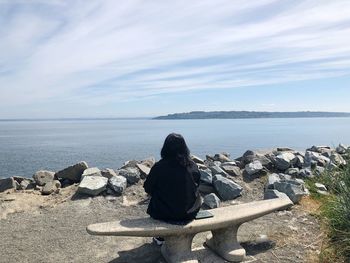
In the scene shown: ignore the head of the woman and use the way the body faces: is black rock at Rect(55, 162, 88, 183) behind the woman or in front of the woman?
in front

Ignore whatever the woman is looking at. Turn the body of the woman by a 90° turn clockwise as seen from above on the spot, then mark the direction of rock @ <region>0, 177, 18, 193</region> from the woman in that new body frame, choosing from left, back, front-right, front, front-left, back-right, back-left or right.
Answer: back-left

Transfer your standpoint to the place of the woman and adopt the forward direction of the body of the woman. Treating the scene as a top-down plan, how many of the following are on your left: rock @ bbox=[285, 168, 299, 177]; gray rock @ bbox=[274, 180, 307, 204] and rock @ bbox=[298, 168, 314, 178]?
0

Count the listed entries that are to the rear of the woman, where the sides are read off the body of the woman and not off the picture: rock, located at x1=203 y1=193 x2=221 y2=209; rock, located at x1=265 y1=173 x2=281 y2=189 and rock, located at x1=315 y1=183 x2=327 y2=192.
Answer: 0

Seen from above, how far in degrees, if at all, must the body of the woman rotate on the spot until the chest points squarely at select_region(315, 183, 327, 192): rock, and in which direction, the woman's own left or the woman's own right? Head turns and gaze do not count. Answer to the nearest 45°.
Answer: approximately 45° to the woman's own right

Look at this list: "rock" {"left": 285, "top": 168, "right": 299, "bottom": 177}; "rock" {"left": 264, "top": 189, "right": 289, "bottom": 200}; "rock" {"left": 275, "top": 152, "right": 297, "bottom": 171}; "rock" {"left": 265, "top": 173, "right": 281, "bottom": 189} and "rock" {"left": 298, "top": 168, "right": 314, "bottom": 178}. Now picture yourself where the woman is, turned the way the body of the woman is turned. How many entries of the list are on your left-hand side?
0

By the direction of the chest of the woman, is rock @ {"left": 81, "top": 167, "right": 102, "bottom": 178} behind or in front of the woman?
in front

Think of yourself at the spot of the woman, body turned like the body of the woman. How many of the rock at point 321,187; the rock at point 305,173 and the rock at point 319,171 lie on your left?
0

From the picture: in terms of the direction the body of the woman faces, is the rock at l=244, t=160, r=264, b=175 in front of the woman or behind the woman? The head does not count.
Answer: in front

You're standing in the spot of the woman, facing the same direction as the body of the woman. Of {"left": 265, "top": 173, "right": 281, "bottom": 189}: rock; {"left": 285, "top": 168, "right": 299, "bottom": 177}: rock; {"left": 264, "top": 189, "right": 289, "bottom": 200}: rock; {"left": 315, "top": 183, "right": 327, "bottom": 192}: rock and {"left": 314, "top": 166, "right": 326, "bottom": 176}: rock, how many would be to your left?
0

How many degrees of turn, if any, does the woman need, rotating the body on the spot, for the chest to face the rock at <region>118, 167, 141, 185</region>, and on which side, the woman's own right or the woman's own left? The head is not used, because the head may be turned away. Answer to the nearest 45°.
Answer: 0° — they already face it

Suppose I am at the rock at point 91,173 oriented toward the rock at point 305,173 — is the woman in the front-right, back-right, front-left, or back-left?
front-right

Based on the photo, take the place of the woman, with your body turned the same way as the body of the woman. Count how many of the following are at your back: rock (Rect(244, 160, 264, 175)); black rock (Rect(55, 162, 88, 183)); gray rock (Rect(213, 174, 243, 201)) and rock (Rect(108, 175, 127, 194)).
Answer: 0

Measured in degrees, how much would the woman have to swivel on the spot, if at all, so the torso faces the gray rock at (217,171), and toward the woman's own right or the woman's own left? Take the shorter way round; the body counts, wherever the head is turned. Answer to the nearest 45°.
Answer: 0° — they already face it

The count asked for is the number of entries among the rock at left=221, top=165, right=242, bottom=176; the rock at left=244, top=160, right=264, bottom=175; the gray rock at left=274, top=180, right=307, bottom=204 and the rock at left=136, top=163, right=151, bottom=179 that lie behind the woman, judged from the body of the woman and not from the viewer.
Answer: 0

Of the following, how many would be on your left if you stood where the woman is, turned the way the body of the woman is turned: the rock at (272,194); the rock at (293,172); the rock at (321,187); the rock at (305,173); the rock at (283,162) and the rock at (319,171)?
0

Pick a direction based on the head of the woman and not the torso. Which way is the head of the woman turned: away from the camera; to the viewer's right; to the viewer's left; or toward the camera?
away from the camera

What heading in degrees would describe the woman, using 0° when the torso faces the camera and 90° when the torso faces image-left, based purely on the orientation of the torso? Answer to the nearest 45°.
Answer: approximately 180°
